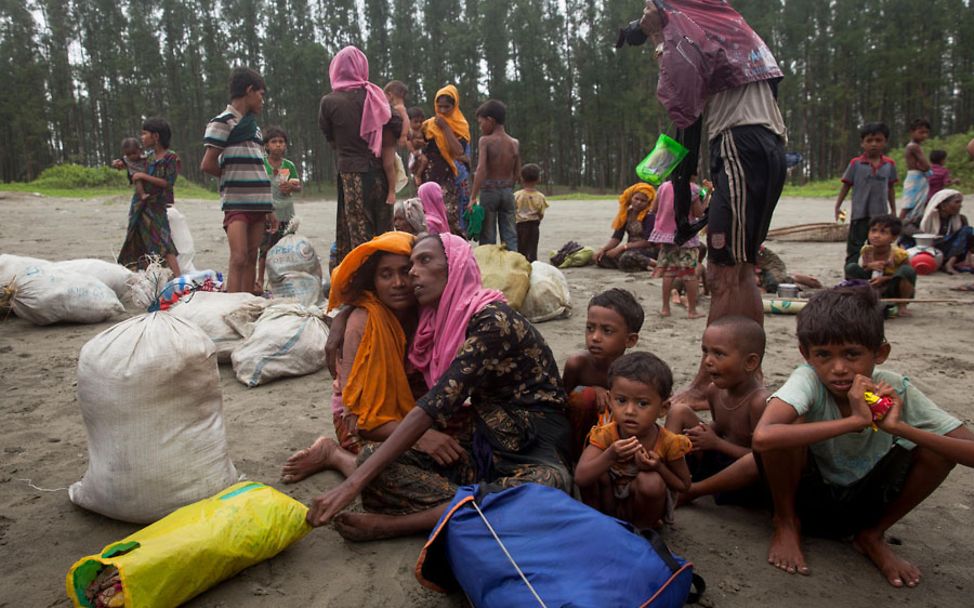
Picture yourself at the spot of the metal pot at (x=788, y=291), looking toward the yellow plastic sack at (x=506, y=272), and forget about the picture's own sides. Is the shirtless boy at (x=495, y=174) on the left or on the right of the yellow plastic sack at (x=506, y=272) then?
right

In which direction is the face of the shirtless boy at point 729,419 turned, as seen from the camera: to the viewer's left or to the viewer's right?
to the viewer's left

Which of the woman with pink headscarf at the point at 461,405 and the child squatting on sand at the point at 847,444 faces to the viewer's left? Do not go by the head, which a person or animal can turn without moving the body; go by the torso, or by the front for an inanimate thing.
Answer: the woman with pink headscarf

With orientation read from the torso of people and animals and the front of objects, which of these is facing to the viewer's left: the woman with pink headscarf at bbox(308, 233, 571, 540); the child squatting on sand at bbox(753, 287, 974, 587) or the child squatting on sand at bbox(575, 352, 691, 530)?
the woman with pink headscarf

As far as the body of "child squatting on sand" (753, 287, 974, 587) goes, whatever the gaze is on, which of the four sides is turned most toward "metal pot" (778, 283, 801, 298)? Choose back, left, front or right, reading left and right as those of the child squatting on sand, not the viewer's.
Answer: back

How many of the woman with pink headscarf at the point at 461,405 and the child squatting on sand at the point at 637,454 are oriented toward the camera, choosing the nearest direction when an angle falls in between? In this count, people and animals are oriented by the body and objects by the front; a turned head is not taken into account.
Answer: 1

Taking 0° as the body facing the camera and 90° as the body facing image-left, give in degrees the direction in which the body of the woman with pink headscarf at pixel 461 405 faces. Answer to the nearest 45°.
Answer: approximately 90°

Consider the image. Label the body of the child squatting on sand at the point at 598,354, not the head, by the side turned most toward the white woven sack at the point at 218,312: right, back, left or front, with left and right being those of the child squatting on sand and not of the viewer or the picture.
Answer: right

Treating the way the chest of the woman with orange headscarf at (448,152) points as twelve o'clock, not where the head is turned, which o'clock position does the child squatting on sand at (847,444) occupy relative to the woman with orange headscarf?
The child squatting on sand is roughly at 10 o'clock from the woman with orange headscarf.
